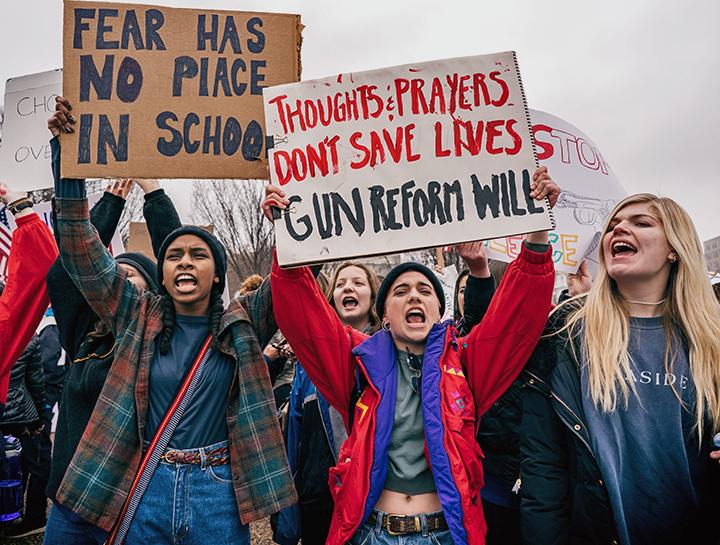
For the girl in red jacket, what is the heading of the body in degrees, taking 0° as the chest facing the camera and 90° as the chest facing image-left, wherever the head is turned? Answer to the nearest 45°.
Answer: approximately 0°

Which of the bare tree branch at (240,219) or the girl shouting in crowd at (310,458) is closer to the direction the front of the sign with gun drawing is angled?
the girl shouting in crowd

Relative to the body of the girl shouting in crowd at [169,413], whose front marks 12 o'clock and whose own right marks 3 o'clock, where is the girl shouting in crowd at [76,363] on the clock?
the girl shouting in crowd at [76,363] is roughly at 4 o'clock from the girl shouting in crowd at [169,413].

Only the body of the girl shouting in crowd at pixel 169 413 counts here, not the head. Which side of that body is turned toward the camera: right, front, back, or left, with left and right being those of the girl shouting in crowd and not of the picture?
front

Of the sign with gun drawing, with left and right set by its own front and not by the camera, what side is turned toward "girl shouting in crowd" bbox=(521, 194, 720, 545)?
front

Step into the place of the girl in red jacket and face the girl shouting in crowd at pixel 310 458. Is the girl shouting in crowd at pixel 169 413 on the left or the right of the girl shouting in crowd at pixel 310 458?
left

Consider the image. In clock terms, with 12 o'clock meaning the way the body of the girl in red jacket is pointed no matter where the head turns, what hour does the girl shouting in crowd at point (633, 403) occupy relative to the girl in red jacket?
The girl shouting in crowd is roughly at 9 o'clock from the girl in red jacket.

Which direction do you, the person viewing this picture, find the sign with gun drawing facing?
facing the viewer

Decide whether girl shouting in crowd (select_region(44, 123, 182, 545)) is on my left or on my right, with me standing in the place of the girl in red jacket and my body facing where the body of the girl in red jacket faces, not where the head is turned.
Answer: on my right

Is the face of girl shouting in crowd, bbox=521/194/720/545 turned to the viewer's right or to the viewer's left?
to the viewer's left
